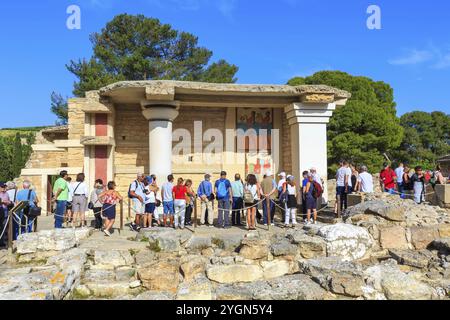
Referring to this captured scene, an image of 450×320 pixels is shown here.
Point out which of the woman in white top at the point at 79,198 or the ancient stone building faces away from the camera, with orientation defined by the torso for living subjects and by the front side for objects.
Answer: the woman in white top

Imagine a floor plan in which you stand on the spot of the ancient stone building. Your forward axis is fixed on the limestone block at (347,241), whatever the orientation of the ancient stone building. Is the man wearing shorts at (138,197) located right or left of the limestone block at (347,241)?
right

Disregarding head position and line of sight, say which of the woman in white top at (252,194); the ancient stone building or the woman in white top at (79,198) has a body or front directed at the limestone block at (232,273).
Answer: the ancient stone building

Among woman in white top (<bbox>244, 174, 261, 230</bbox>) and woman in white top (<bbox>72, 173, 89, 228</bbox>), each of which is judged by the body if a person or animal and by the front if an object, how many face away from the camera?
2

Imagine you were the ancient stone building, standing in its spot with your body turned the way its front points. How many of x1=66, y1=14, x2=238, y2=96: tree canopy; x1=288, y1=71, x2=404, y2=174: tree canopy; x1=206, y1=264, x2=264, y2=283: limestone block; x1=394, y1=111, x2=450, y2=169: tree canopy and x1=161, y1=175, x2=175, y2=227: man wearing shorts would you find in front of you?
2

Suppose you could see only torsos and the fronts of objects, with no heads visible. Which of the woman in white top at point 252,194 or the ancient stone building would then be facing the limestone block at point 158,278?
the ancient stone building

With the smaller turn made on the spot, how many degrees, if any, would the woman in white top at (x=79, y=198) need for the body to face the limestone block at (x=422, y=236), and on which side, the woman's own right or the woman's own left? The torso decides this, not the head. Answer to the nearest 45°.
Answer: approximately 135° to the woman's own right

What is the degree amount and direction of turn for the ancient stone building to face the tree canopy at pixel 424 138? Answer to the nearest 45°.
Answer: approximately 135° to its left

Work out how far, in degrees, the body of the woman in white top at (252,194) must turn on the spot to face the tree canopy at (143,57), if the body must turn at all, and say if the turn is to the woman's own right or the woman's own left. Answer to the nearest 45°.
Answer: approximately 45° to the woman's own left

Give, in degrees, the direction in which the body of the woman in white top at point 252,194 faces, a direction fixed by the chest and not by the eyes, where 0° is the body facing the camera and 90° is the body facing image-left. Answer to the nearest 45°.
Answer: approximately 180°

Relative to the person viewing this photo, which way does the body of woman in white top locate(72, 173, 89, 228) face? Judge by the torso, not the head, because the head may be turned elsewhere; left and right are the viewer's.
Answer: facing away from the viewer

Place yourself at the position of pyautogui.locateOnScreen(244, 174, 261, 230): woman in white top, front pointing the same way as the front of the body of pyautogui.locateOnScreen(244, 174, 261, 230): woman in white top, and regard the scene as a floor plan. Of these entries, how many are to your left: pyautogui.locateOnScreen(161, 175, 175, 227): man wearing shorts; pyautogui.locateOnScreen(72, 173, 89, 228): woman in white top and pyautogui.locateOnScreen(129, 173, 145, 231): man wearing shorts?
3

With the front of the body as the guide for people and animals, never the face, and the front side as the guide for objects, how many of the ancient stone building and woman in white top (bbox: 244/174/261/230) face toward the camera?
1

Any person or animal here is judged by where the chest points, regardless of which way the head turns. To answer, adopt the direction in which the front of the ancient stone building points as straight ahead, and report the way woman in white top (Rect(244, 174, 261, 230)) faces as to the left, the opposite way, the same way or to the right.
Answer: the opposite way
